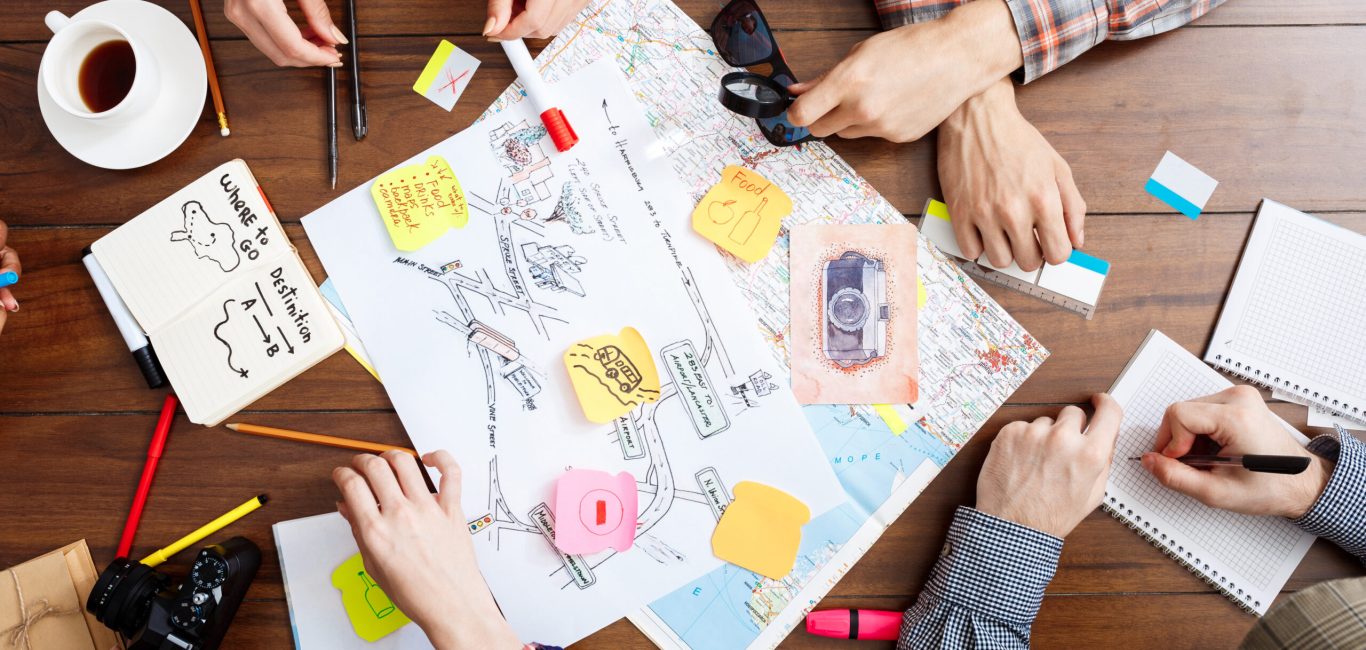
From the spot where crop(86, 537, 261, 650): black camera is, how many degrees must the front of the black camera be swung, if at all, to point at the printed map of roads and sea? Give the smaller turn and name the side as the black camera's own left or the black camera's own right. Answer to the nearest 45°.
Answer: approximately 180°

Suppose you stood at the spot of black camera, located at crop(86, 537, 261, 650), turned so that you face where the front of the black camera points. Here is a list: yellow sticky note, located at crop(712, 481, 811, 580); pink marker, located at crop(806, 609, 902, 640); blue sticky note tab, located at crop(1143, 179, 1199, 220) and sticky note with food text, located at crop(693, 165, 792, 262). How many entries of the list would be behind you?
4

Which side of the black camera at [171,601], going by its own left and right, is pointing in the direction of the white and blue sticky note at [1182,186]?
back

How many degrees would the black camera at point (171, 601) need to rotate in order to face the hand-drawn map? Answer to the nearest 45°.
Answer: approximately 180°

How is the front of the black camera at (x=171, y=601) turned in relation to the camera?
facing away from the viewer and to the left of the viewer

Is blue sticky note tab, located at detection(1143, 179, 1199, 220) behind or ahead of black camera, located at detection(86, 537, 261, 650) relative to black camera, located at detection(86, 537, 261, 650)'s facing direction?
behind

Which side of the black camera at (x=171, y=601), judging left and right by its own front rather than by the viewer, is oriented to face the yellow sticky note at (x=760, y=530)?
back
